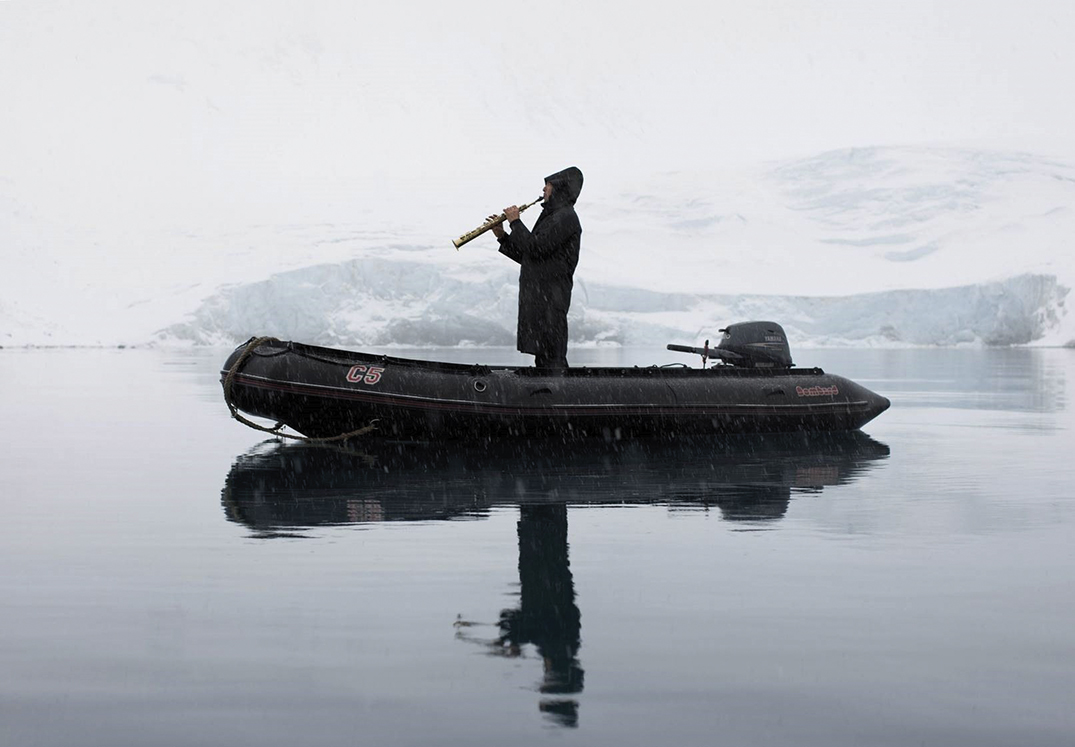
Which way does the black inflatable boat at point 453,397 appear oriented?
to the viewer's left

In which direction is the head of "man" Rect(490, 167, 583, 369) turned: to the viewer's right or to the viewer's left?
to the viewer's left

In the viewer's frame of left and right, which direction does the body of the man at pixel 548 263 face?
facing to the left of the viewer
